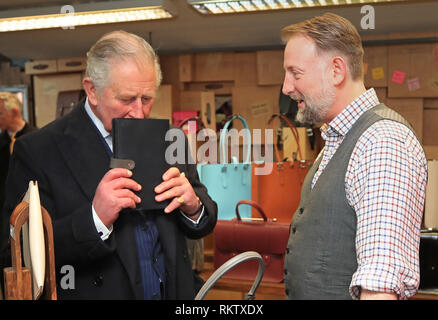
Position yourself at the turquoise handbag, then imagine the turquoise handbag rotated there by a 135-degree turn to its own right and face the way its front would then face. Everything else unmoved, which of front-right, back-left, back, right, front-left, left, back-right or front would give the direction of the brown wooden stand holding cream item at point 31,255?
back-left

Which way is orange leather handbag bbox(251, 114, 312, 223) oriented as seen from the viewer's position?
toward the camera

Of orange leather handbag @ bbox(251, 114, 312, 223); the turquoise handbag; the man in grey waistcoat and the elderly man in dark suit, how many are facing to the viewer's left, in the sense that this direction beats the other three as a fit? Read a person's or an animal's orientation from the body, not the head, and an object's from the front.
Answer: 1

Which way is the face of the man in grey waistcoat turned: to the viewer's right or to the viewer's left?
to the viewer's left

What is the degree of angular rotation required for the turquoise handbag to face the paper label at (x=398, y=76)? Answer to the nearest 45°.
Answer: approximately 135° to its left

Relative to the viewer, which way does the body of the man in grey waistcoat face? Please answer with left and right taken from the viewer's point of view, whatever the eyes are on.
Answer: facing to the left of the viewer

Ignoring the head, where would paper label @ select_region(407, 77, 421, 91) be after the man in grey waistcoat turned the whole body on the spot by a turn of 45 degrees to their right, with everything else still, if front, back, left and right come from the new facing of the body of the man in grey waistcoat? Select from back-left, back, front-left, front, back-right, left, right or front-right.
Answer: front-right

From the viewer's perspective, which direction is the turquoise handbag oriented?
toward the camera

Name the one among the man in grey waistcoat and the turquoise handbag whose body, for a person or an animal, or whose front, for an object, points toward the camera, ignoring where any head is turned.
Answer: the turquoise handbag

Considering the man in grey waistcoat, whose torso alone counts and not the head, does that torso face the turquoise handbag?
no

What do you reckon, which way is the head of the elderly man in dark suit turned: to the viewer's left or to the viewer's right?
to the viewer's right

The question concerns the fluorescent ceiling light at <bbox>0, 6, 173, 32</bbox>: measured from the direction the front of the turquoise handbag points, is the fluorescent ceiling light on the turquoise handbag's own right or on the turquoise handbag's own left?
on the turquoise handbag's own right

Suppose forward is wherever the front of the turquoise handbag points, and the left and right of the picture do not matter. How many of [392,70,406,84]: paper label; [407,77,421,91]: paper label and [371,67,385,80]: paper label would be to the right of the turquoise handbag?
0
